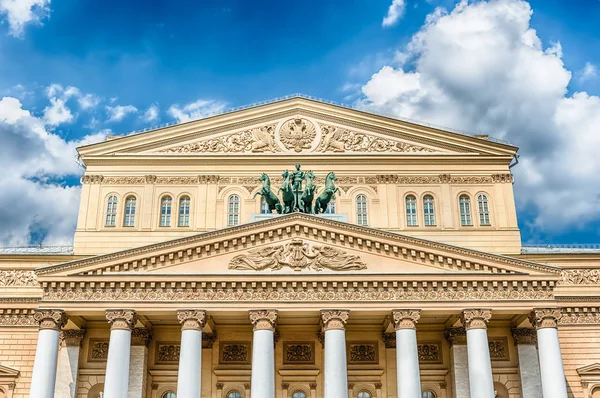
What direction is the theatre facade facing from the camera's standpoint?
toward the camera
